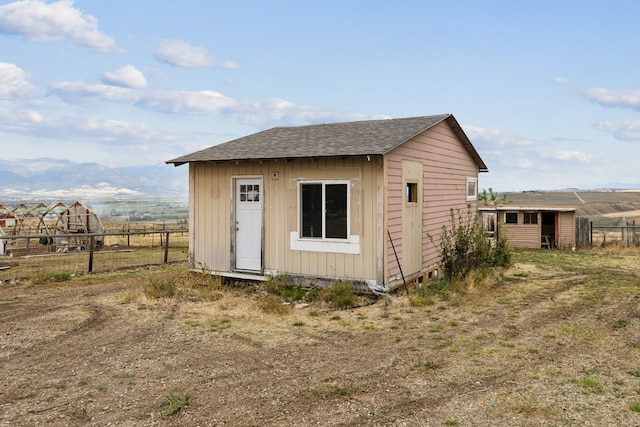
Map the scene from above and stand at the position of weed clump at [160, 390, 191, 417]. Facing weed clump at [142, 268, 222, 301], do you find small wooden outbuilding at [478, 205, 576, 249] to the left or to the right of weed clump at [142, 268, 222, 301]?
right

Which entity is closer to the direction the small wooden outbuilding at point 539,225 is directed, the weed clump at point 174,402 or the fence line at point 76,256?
the weed clump

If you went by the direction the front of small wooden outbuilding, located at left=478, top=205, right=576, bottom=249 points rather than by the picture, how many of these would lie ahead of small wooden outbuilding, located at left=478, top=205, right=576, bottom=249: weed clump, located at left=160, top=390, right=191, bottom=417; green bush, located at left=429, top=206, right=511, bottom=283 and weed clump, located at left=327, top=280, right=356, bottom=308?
3

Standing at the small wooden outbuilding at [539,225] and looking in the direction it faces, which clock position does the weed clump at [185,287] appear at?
The weed clump is roughly at 1 o'clock from the small wooden outbuilding.

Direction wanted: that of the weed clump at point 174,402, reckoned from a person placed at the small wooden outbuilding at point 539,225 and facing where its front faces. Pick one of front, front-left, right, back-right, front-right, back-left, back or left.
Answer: front

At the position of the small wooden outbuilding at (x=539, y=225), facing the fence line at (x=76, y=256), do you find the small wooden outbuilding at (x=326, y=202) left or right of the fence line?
left

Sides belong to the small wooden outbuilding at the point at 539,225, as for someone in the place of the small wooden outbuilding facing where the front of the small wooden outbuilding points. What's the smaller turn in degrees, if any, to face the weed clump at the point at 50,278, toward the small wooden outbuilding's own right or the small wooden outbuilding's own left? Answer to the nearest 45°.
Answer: approximately 45° to the small wooden outbuilding's own right

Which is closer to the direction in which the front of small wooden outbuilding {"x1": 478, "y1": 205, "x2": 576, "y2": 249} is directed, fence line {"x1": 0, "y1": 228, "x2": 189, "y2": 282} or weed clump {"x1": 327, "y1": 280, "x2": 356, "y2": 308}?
the weed clump

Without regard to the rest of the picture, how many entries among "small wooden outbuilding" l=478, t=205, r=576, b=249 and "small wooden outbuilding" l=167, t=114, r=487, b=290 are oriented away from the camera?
0

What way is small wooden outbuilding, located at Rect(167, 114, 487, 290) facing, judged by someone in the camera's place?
facing the viewer and to the left of the viewer

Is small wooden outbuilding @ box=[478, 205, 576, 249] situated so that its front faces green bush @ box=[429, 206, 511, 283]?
yes

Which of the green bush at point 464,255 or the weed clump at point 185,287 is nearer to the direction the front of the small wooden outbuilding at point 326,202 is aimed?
the weed clump

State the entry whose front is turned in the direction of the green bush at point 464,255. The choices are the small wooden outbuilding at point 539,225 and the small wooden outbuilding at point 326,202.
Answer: the small wooden outbuilding at point 539,225

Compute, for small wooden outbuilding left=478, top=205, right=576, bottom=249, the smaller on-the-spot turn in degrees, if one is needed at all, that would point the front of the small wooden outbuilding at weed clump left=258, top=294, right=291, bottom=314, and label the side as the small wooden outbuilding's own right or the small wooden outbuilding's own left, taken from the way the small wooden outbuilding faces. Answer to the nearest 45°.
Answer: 0° — it already faces it

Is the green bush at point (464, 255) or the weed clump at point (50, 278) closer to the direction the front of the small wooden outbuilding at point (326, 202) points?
the weed clump

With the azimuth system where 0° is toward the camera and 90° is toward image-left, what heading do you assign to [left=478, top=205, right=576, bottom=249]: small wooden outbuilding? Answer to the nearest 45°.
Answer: approximately 0°
